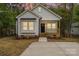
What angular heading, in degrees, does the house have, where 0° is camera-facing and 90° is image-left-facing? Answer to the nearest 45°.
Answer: approximately 0°

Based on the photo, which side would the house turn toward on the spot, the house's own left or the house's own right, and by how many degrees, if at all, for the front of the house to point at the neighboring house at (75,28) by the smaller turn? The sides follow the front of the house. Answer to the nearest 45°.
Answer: approximately 90° to the house's own left
